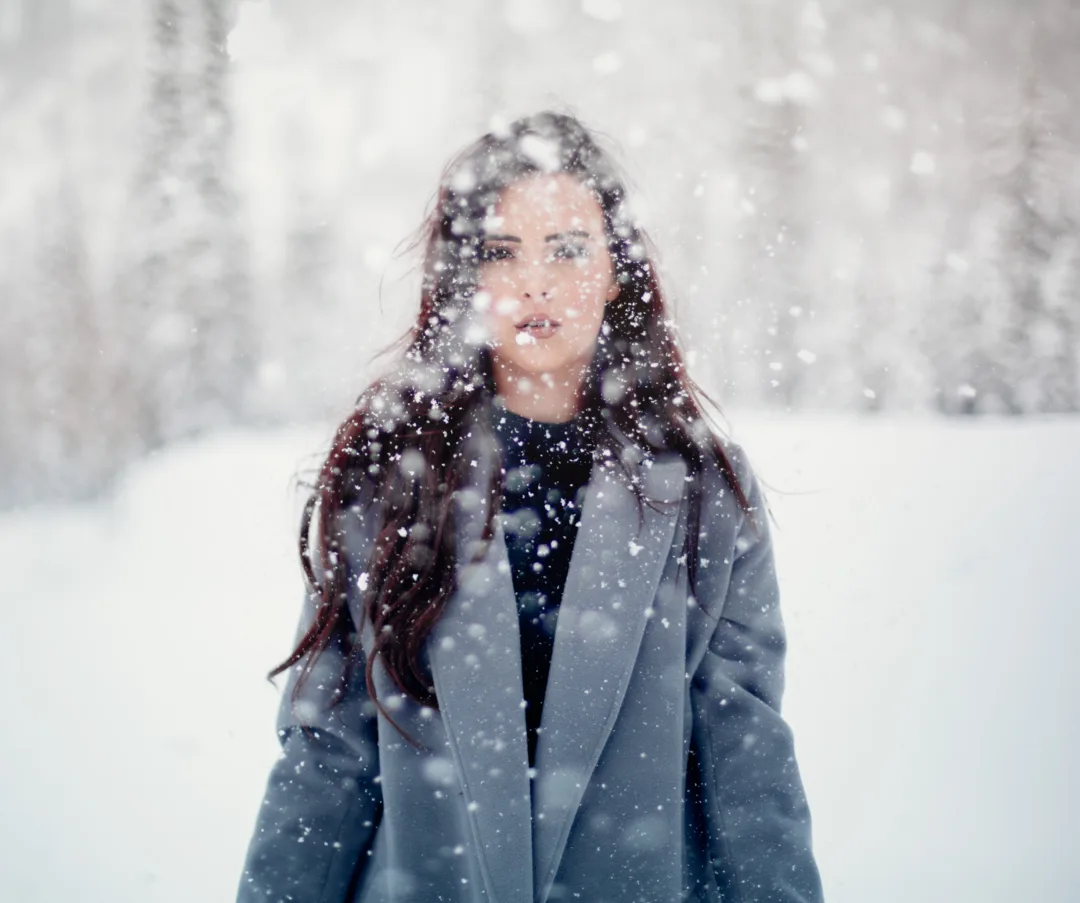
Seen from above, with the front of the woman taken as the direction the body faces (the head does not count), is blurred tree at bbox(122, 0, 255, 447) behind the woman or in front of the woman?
behind

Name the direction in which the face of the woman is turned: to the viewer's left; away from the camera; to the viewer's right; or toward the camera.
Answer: toward the camera

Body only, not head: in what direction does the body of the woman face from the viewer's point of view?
toward the camera
